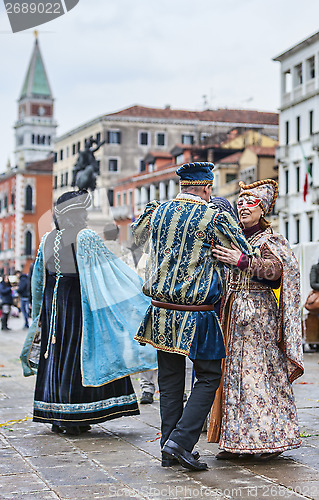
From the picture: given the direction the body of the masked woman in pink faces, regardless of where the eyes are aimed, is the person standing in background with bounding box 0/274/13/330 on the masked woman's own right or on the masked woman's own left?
on the masked woman's own right

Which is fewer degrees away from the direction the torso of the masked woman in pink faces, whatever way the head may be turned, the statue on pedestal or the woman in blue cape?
the woman in blue cape

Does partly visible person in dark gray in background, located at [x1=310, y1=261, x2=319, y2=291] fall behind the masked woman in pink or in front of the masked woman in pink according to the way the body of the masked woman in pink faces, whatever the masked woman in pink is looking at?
behind

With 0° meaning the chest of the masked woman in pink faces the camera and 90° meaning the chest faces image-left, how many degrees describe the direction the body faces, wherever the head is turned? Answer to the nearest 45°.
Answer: approximately 45°

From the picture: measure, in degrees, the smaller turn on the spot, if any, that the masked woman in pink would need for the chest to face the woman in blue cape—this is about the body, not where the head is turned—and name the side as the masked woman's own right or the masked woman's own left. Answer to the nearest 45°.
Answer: approximately 90° to the masked woman's own right

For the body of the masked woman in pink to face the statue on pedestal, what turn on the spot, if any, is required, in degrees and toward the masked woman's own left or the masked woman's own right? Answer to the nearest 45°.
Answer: approximately 135° to the masked woman's own right

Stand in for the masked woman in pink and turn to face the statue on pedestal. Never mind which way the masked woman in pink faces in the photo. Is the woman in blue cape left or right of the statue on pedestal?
left
